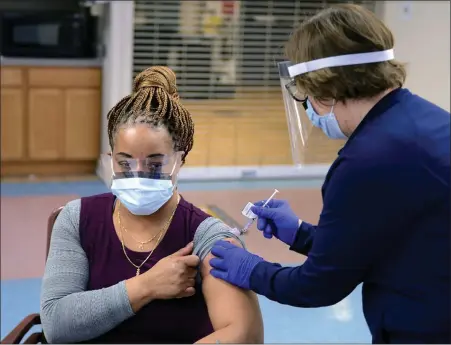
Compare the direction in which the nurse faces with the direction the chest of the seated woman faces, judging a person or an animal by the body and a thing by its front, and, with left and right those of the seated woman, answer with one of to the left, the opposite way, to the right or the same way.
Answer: to the right

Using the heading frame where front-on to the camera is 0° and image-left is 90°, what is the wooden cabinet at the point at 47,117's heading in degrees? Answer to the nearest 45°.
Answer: approximately 0°

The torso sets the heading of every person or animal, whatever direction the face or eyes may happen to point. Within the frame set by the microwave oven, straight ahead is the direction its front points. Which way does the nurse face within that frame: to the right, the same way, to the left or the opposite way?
to the right

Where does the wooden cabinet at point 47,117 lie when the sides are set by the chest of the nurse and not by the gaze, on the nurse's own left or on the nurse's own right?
on the nurse's own right

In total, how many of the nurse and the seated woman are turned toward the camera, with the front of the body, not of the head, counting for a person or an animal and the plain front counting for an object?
1

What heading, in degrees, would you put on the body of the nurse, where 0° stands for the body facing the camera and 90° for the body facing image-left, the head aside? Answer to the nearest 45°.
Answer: approximately 90°

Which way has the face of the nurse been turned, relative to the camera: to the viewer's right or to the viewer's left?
to the viewer's left

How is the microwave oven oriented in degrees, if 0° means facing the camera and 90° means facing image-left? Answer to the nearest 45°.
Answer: approximately 0°

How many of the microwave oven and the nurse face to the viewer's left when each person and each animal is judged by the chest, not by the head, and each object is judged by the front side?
1

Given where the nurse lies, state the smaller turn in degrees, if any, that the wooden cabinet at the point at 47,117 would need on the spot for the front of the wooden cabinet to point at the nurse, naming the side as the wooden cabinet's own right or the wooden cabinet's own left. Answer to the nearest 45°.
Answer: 0° — it already faces them
